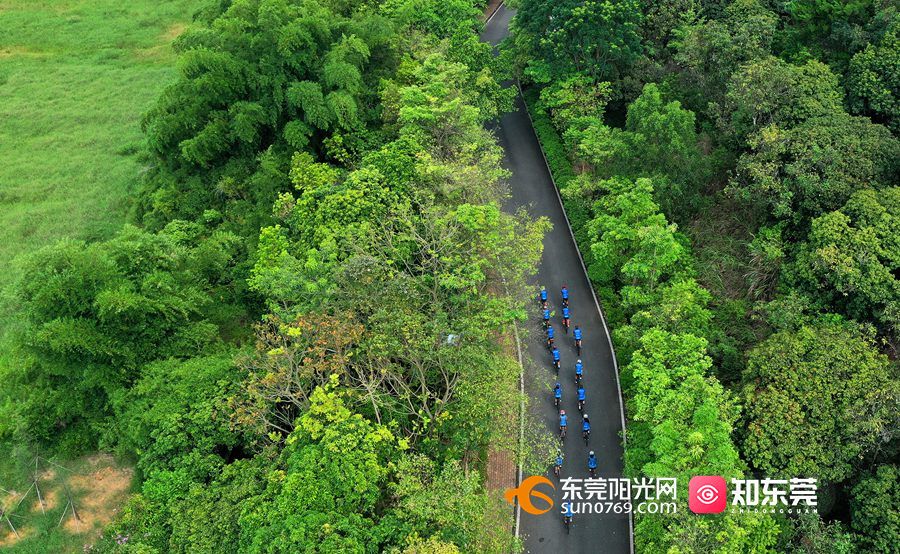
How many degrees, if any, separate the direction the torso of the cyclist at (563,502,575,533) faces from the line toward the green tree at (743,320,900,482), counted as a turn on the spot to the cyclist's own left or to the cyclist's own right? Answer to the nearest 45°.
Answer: approximately 90° to the cyclist's own right

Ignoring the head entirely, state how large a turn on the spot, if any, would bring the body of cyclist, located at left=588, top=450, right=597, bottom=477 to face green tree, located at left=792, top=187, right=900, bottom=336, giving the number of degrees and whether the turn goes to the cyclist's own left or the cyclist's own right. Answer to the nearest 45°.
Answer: approximately 45° to the cyclist's own right

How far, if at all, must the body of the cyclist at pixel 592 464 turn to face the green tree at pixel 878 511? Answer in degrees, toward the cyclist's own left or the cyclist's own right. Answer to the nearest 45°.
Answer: approximately 90° to the cyclist's own right

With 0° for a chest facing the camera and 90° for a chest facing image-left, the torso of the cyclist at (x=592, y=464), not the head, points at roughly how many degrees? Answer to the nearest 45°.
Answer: approximately 180°

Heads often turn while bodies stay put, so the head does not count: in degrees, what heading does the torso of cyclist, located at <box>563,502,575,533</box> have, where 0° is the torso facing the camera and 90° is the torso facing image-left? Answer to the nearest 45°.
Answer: approximately 180°

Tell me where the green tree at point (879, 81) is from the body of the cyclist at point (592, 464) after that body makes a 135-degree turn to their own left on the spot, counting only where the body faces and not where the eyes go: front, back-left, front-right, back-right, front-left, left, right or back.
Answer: back

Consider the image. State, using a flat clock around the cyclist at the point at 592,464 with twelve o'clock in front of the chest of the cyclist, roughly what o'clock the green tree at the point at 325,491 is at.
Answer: The green tree is roughly at 8 o'clock from the cyclist.

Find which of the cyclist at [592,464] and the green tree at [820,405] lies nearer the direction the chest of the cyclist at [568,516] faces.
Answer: the cyclist

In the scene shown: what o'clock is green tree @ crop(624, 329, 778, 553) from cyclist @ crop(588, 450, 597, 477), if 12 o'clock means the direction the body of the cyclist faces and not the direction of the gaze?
The green tree is roughly at 4 o'clock from the cyclist.

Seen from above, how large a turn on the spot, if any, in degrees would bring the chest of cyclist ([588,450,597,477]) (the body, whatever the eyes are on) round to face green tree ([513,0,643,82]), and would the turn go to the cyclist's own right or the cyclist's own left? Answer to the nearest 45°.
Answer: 0° — they already face it

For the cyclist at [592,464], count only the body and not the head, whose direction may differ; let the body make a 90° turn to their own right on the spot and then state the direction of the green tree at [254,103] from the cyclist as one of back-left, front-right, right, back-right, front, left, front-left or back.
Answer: back-left

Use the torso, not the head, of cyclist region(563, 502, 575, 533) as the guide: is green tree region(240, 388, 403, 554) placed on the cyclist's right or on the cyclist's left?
on the cyclist's left

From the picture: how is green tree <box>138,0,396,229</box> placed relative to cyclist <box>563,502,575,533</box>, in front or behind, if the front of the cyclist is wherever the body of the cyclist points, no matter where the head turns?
in front

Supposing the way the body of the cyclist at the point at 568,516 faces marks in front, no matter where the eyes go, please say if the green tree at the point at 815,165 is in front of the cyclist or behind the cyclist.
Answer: in front

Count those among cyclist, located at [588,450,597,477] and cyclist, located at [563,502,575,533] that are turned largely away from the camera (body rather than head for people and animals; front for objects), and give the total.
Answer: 2

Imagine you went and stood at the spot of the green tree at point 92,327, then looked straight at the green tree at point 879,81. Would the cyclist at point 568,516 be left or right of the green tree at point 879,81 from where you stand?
right

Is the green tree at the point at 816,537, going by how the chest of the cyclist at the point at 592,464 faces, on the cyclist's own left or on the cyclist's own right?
on the cyclist's own right

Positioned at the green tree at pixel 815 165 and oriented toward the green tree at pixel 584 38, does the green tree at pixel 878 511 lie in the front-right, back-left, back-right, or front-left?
back-left

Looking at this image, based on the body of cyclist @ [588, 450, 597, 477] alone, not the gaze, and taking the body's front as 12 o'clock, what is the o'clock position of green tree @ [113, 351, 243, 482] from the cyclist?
The green tree is roughly at 9 o'clock from the cyclist.
